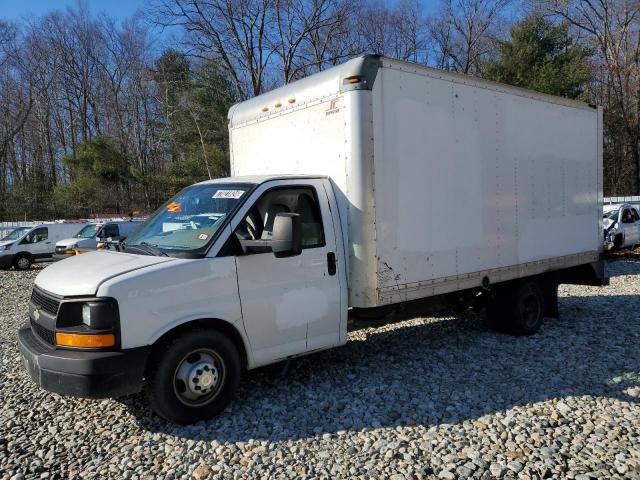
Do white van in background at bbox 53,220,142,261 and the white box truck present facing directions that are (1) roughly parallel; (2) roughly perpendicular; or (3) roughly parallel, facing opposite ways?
roughly parallel

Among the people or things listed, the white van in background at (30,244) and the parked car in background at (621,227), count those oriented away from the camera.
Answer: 0

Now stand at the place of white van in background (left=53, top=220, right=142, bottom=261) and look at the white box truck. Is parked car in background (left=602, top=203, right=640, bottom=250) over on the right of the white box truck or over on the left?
left

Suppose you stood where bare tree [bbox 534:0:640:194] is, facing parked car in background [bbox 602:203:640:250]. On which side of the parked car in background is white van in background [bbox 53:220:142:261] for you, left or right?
right

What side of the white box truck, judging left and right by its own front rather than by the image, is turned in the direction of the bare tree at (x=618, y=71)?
back

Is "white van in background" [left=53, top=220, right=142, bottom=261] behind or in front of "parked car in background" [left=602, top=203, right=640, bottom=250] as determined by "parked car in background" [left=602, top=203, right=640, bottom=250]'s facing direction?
in front

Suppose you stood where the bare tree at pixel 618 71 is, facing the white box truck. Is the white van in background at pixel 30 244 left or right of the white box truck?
right

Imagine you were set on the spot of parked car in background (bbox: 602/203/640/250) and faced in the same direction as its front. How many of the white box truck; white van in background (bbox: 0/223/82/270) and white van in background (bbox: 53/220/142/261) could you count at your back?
0

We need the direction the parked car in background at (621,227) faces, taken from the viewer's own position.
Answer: facing the viewer and to the left of the viewer

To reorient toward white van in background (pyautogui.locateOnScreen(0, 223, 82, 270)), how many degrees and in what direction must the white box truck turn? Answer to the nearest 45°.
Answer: approximately 90° to its right

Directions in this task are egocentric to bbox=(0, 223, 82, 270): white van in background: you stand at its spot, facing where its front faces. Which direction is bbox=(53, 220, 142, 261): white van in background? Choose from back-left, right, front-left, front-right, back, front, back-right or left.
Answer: left

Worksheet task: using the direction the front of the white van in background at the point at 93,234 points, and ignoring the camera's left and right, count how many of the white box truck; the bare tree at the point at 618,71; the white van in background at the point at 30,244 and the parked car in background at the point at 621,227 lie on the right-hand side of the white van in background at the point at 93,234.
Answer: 1

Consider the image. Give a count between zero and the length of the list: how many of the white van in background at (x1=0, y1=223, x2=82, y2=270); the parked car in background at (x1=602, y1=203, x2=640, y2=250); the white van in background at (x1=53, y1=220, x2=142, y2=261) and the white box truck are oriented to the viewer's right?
0
